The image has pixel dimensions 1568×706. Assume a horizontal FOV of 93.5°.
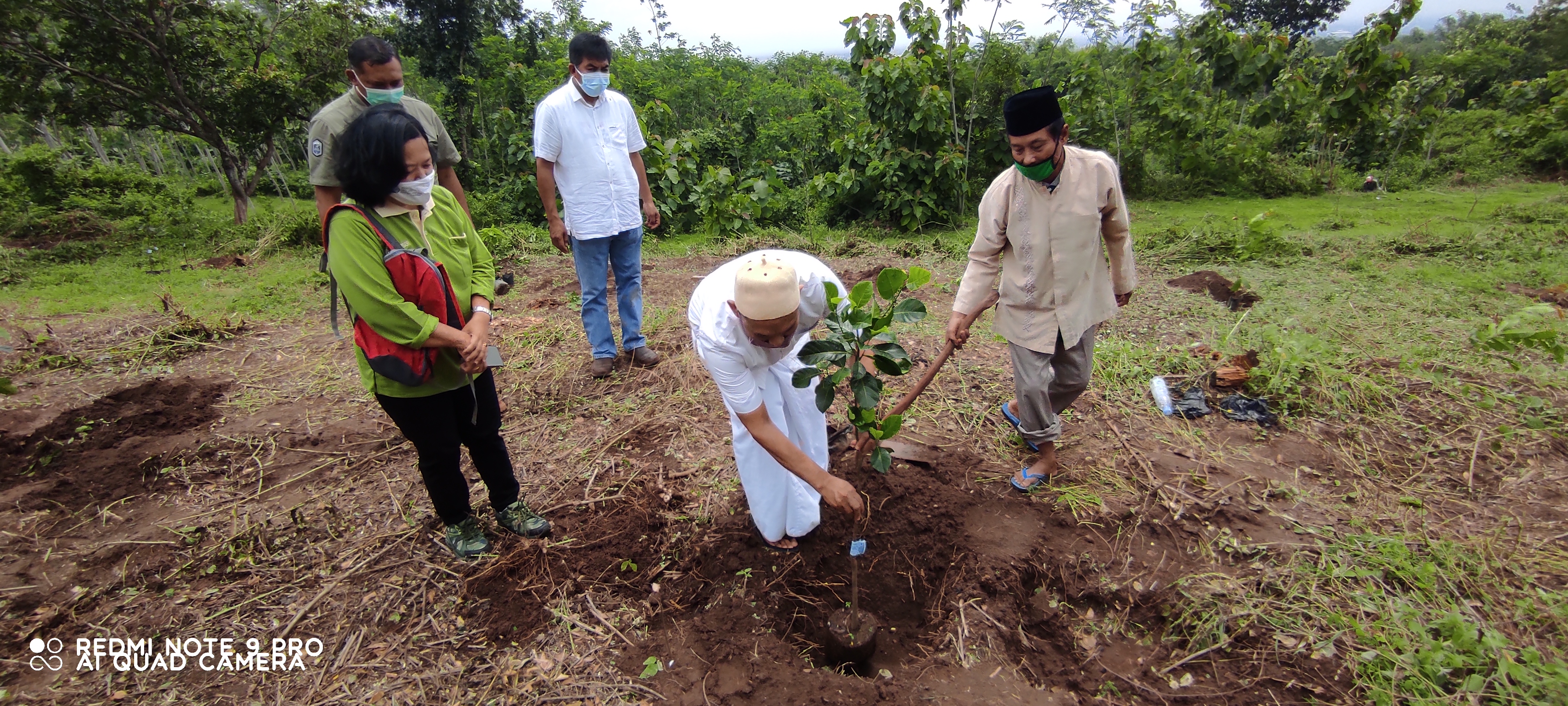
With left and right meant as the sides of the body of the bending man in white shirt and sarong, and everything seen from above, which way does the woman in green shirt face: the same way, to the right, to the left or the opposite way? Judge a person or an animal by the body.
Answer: to the left

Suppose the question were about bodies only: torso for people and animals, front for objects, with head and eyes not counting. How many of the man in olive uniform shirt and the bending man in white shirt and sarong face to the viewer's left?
0

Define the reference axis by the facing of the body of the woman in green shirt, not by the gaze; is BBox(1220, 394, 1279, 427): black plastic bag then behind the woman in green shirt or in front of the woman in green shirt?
in front

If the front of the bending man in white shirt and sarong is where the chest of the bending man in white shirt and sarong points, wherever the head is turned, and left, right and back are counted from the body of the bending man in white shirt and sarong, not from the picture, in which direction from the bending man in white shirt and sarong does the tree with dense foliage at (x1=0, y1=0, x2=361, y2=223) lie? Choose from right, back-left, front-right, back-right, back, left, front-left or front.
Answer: back-right

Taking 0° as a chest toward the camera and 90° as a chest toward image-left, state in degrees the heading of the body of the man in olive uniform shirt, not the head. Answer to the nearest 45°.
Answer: approximately 315°

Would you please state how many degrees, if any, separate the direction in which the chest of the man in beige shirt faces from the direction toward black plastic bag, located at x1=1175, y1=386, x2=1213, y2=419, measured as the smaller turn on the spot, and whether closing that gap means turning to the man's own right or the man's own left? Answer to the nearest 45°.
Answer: approximately 180°

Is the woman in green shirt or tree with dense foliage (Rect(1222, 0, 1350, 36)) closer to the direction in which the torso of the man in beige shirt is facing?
the woman in green shirt

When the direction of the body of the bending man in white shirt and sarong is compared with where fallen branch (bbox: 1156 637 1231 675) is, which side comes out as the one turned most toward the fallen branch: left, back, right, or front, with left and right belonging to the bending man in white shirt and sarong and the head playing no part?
left

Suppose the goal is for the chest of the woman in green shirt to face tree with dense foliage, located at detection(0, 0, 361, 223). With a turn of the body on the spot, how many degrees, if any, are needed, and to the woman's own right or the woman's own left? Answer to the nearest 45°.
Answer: approximately 135° to the woman's own left

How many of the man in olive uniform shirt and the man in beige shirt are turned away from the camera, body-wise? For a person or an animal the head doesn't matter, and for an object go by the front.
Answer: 0

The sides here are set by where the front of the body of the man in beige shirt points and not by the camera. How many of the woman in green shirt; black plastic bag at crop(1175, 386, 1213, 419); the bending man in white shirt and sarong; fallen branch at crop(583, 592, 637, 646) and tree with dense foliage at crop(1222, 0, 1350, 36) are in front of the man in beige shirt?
3
